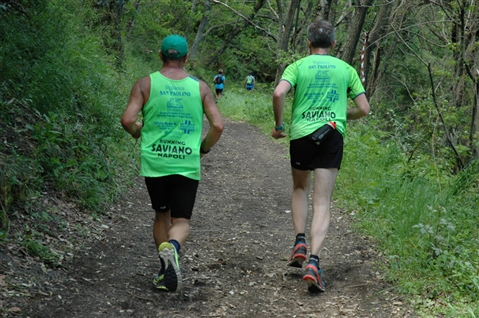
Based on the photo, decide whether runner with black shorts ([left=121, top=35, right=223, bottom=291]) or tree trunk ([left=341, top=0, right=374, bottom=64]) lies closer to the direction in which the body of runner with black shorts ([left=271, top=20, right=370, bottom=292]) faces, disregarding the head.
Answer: the tree trunk

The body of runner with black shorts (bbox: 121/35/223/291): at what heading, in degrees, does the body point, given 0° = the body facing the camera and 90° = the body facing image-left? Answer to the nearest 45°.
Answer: approximately 180°

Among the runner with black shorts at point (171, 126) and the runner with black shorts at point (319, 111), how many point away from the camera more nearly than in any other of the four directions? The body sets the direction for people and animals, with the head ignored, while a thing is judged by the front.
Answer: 2

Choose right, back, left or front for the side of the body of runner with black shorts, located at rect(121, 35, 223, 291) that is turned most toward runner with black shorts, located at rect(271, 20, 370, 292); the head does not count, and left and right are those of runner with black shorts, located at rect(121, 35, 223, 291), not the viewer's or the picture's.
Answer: right

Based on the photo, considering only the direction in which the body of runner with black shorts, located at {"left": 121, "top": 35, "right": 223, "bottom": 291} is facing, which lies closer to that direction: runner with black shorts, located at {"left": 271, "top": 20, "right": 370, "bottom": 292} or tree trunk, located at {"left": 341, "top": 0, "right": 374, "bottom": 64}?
the tree trunk

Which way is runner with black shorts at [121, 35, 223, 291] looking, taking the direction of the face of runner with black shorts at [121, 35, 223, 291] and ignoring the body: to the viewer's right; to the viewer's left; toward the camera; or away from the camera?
away from the camera

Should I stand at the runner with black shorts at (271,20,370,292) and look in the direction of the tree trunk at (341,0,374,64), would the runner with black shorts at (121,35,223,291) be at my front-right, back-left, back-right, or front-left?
back-left

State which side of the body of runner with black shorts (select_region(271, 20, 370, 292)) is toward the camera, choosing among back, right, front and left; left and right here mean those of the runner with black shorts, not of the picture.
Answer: back

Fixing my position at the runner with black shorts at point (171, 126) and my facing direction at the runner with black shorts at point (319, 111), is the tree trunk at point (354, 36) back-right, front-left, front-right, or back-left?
front-left

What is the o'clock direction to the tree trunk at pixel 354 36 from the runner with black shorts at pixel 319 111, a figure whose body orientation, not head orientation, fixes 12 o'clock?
The tree trunk is roughly at 12 o'clock from the runner with black shorts.

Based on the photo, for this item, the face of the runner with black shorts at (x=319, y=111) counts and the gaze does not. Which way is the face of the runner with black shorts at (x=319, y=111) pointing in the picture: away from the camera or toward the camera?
away from the camera

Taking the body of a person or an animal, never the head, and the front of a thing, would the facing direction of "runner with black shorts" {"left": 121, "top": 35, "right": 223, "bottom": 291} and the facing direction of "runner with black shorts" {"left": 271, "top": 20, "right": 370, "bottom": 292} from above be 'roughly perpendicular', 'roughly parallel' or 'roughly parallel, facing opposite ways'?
roughly parallel

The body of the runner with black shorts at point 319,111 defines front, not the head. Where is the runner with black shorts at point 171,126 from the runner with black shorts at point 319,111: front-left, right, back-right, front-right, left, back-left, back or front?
back-left
